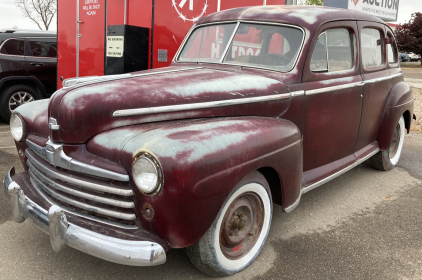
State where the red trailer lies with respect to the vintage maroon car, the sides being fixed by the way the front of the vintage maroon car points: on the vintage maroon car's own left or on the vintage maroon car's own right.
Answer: on the vintage maroon car's own right

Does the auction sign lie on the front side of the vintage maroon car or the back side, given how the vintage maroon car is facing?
on the back side

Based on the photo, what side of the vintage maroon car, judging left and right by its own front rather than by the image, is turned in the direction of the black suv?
right

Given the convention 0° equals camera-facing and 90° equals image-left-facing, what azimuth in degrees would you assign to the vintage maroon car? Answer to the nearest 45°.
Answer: approximately 45°

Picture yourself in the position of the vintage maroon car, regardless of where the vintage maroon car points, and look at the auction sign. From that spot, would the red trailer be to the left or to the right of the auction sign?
left
